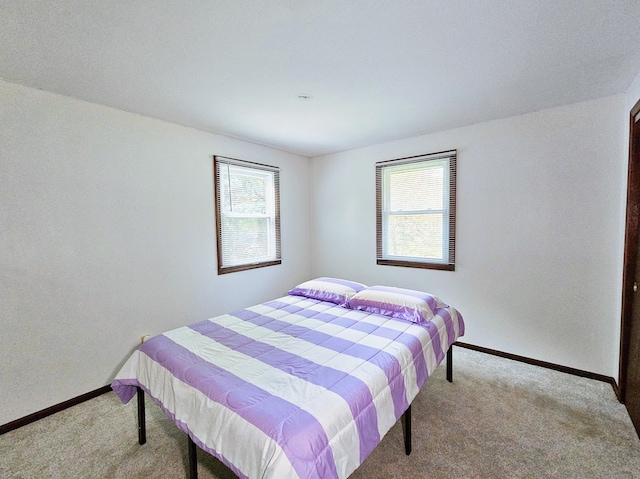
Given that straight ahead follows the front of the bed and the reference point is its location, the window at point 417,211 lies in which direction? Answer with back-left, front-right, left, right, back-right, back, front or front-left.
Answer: back

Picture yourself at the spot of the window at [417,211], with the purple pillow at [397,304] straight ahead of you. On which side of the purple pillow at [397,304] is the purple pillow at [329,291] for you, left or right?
right

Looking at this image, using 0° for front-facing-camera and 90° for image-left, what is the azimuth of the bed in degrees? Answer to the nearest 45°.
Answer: approximately 45°

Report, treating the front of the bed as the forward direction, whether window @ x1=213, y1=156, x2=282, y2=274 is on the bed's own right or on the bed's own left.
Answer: on the bed's own right
